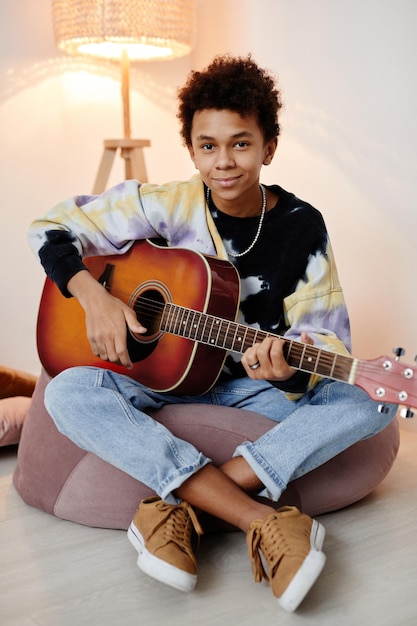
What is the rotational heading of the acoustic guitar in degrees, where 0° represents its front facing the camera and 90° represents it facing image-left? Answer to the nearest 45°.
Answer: approximately 45°

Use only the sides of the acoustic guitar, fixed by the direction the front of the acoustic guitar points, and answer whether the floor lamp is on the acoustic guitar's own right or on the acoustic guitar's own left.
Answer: on the acoustic guitar's own right
